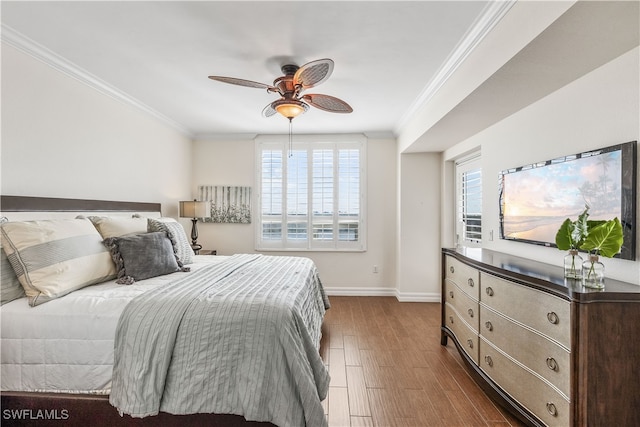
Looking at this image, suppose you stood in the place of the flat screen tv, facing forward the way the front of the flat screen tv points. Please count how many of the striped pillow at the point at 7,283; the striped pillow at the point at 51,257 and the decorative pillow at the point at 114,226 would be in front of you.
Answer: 3

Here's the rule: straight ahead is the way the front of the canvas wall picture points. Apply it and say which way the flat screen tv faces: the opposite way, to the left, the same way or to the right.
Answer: to the right

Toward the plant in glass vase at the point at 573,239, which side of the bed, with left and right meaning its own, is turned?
front

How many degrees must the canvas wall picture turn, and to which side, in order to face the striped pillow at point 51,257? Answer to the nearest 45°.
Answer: approximately 45° to its right

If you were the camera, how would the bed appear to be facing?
facing the viewer and to the right of the viewer

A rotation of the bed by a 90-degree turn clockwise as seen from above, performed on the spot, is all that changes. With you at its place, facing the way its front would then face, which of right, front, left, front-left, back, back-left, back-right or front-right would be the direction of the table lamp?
back-right

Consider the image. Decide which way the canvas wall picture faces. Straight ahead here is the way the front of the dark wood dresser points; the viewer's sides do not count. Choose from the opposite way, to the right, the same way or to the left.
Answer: to the left

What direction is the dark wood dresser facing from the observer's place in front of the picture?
facing the viewer and to the left of the viewer

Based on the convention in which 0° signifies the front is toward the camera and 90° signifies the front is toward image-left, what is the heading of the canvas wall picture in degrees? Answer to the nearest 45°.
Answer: approximately 0°

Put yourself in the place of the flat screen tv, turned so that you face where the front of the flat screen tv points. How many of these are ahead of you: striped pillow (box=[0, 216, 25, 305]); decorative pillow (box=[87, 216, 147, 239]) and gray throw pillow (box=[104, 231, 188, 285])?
3

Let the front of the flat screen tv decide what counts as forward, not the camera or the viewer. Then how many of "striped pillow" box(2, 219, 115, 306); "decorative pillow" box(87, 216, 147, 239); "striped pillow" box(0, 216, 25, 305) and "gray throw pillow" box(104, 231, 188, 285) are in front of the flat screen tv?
4

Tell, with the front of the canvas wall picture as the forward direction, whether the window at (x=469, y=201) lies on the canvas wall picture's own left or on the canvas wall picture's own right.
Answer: on the canvas wall picture's own left

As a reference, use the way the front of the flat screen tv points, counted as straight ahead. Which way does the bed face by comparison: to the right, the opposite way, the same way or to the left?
the opposite way

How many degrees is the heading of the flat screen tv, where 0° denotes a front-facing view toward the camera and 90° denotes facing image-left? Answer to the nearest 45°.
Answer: approximately 45°

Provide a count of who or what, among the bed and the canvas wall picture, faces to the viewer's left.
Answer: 0
